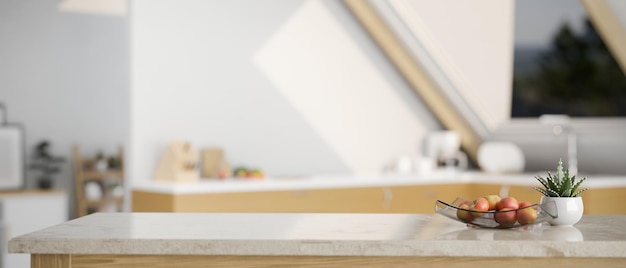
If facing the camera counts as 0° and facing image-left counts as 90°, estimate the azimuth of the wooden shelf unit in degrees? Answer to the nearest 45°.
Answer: approximately 0°

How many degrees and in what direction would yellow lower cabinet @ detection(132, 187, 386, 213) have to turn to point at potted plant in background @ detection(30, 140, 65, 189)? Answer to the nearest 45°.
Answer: approximately 135° to its right

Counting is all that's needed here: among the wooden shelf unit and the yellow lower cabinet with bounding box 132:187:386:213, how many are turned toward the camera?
2

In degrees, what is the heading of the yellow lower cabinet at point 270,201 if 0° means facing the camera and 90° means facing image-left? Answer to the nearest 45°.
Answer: approximately 0°

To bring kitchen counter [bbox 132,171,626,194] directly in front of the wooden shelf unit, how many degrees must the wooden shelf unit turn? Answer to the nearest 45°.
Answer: approximately 45° to its left

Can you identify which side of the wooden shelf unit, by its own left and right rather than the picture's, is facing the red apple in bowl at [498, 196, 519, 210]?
front

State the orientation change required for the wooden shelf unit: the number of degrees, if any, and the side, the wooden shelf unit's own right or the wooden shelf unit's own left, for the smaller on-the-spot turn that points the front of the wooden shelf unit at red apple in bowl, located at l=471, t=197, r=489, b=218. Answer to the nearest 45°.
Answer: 0° — it already faces it

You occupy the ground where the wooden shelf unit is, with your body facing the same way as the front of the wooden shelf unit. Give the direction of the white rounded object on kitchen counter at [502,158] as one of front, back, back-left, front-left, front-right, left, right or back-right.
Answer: front-left
